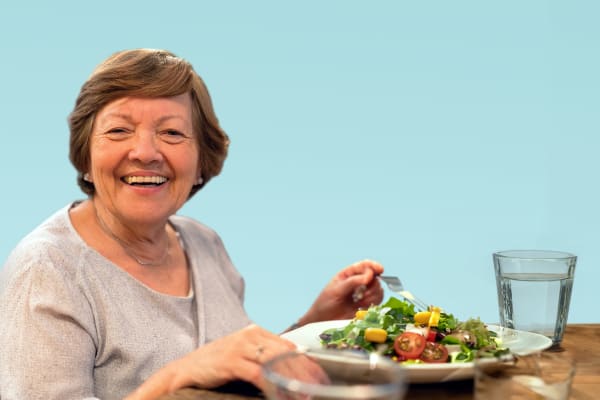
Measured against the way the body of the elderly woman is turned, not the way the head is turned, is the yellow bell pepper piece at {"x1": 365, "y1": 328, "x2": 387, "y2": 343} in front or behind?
in front

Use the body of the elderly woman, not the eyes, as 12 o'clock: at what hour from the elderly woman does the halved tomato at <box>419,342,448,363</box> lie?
The halved tomato is roughly at 12 o'clock from the elderly woman.

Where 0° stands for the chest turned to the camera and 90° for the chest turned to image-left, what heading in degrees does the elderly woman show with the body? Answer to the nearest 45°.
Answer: approximately 315°

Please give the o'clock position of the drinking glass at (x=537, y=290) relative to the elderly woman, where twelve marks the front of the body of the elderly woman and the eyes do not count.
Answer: The drinking glass is roughly at 11 o'clock from the elderly woman.

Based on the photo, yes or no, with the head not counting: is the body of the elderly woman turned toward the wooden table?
yes
